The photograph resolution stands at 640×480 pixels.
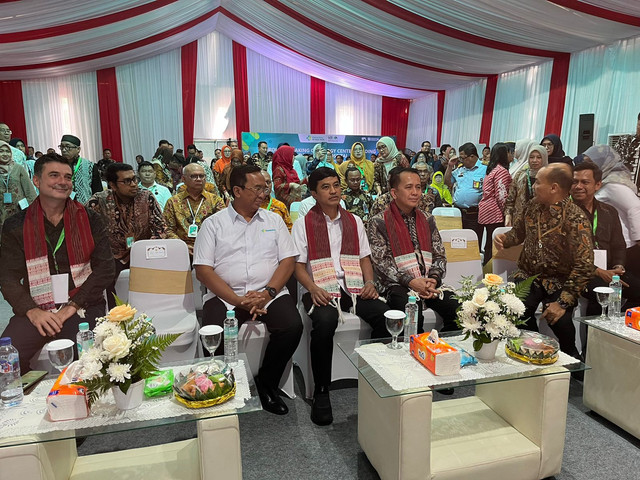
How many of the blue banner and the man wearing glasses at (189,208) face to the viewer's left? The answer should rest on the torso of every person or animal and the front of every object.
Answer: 0

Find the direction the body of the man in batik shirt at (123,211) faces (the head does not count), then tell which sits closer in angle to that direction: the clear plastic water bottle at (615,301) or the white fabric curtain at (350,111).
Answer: the clear plastic water bottle

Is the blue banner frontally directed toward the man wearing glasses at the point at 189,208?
yes

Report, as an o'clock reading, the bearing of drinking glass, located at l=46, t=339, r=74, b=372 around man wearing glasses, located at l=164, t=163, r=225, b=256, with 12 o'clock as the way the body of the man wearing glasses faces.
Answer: The drinking glass is roughly at 12 o'clock from the man wearing glasses.

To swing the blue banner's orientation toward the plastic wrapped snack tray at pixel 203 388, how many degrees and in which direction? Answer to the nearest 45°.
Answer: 0° — it already faces it

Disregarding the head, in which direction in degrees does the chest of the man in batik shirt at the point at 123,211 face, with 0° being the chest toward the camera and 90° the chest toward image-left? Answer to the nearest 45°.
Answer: approximately 315°

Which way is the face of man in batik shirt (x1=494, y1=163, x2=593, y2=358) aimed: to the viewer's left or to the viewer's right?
to the viewer's left

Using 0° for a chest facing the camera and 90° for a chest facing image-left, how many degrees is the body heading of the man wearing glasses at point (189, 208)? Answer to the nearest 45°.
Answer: approximately 315°

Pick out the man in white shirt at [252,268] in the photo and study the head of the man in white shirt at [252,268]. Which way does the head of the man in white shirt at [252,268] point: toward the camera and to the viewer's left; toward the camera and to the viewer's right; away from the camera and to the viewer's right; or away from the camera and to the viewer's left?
toward the camera and to the viewer's right

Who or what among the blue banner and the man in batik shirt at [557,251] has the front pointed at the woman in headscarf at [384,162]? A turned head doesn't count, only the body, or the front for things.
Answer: the blue banner

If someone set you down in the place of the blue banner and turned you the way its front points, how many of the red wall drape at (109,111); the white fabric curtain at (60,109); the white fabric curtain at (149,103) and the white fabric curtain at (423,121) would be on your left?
1

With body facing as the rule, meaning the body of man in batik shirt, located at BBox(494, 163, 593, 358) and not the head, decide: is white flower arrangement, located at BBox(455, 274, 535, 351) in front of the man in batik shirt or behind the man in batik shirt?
in front

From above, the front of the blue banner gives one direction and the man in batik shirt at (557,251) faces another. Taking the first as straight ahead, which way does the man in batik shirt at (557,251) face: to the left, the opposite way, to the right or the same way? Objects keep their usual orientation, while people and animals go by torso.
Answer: to the right

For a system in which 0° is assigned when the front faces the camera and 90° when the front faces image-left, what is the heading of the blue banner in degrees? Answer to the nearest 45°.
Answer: approximately 0°

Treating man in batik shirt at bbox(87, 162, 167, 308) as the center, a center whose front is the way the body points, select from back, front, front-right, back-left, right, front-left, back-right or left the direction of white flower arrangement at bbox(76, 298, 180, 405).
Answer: front-right

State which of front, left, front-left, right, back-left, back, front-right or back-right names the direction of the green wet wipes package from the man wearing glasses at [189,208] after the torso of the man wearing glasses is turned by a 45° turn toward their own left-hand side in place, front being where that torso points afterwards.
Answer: right
